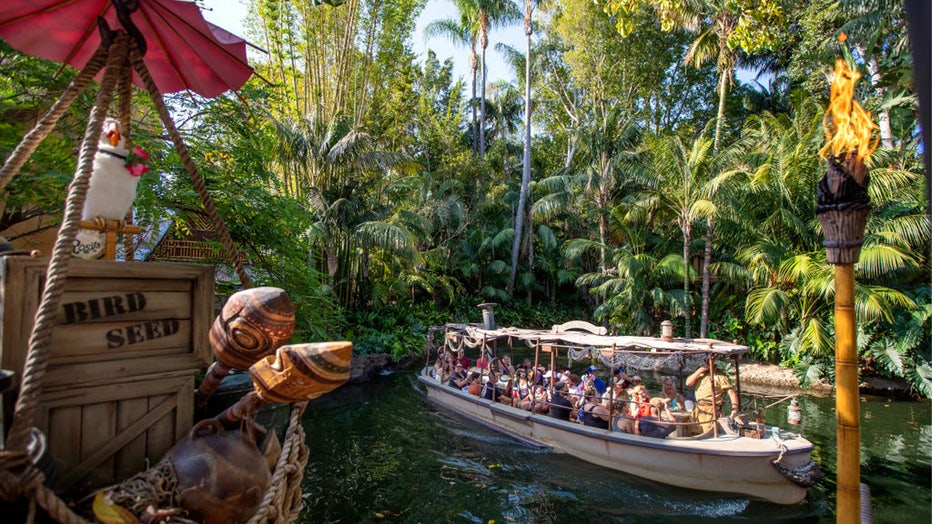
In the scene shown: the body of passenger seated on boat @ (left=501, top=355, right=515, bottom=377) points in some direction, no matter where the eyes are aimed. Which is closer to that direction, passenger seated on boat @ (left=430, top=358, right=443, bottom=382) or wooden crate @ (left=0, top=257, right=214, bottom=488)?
the wooden crate

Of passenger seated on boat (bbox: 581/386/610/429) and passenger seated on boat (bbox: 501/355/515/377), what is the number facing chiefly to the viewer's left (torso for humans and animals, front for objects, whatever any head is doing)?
0

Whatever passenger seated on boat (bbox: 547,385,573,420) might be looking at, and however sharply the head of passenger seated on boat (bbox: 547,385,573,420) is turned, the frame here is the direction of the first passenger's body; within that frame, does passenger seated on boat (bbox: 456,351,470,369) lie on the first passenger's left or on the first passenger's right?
on the first passenger's left

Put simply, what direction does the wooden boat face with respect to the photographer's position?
facing the viewer and to the right of the viewer

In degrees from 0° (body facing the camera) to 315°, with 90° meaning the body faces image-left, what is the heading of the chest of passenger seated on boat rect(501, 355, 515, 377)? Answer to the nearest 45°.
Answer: approximately 315°
